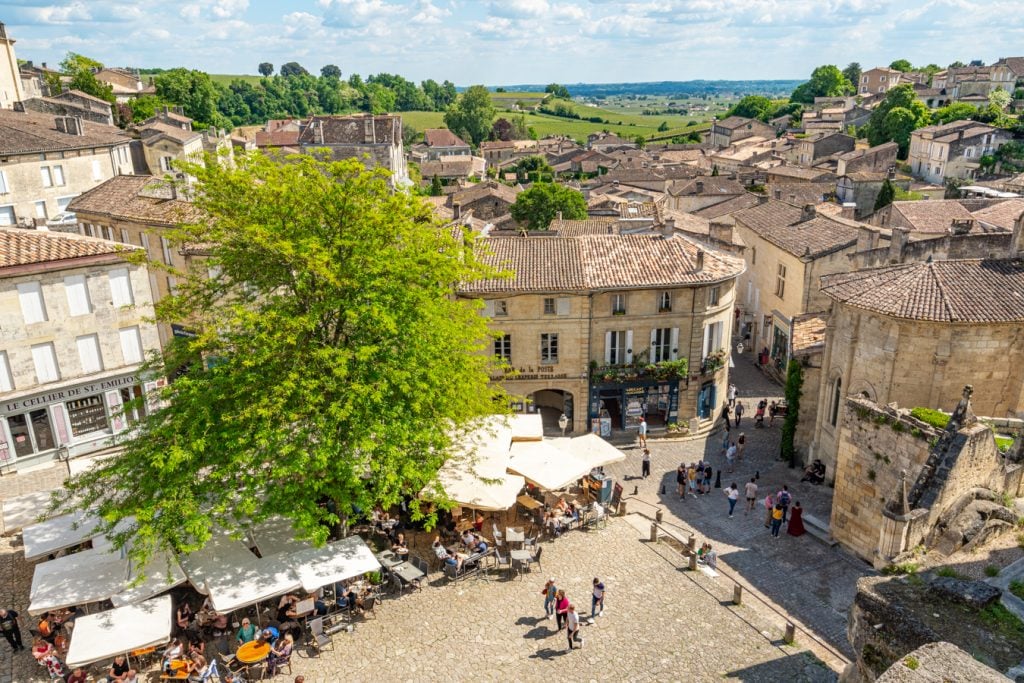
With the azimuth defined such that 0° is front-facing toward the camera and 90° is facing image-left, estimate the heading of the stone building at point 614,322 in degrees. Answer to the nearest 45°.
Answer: approximately 0°

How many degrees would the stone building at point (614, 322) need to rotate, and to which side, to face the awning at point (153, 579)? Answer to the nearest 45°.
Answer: approximately 45° to its right

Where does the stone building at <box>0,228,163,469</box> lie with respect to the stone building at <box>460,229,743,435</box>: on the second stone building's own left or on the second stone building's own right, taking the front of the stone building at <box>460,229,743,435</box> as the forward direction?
on the second stone building's own right

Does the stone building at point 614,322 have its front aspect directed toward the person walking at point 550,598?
yes

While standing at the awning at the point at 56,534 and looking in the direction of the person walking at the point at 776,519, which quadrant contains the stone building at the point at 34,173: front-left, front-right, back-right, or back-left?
back-left

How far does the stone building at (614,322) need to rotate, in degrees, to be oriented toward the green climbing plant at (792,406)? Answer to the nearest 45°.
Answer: approximately 90° to its left

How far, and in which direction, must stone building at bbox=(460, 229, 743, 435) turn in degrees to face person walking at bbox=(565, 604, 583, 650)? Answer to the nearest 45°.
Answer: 0° — it already faces them

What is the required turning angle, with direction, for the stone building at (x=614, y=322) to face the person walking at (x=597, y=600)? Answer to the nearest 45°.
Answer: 0° — it already faces them

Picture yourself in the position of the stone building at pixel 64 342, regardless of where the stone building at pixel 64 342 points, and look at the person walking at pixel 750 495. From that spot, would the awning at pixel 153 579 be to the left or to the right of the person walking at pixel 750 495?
right

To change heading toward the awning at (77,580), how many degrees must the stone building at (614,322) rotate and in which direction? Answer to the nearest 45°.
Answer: approximately 45° to its right

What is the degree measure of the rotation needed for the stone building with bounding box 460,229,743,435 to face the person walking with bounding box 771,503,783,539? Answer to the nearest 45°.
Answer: approximately 45° to its left
